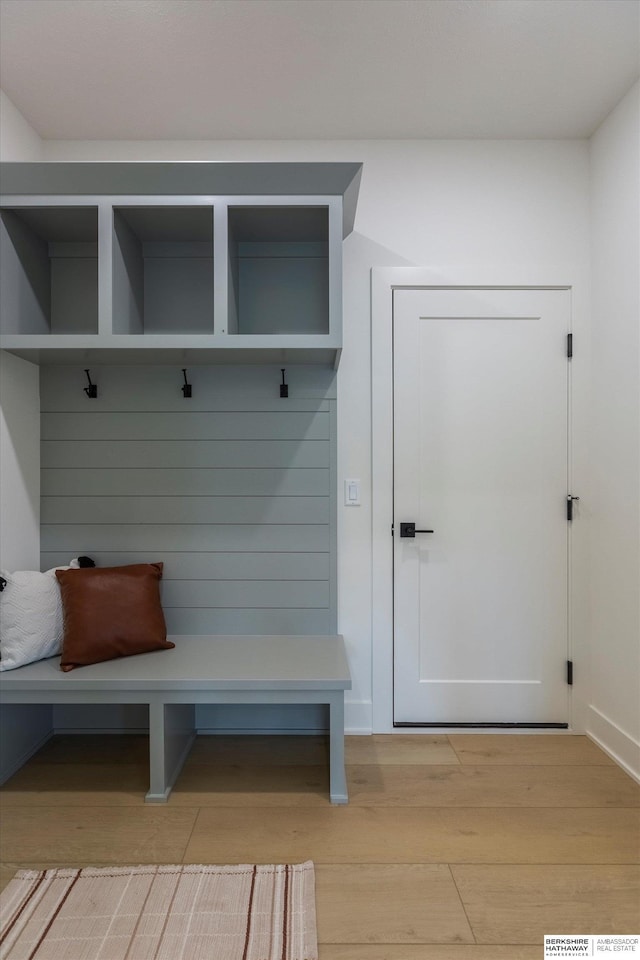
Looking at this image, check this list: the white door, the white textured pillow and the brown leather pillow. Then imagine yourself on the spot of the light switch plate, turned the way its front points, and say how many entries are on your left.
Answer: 1

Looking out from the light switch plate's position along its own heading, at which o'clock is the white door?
The white door is roughly at 9 o'clock from the light switch plate.

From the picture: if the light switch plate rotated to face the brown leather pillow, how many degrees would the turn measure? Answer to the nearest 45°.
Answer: approximately 90° to its right

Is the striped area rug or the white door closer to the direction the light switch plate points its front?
the striped area rug

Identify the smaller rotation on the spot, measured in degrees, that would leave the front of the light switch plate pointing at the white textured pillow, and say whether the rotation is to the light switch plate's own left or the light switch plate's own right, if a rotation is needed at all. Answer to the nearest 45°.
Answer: approximately 90° to the light switch plate's own right

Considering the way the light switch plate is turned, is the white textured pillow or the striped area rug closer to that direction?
the striped area rug

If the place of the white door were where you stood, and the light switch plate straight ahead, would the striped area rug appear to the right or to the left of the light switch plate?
left

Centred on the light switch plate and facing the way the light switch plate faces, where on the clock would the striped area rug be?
The striped area rug is roughly at 1 o'clock from the light switch plate.

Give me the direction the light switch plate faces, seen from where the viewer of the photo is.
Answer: facing the viewer

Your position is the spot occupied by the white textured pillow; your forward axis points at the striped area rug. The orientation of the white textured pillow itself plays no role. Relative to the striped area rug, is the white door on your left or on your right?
left
